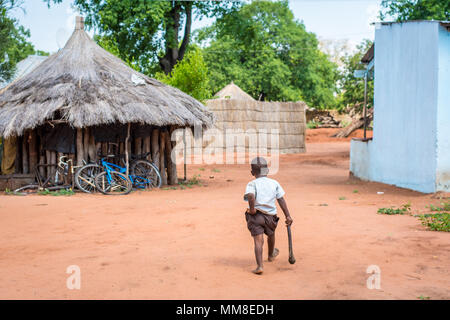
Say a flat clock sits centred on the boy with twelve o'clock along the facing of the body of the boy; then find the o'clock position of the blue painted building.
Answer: The blue painted building is roughly at 1 o'clock from the boy.

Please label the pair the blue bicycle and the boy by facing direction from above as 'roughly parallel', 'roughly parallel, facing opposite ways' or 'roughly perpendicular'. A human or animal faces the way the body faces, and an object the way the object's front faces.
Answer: roughly perpendicular

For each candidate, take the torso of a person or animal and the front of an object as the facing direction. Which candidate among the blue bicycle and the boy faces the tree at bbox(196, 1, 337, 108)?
the boy

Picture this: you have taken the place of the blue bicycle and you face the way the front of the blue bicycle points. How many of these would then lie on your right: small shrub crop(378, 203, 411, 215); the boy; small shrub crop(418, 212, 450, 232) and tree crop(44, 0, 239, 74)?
1

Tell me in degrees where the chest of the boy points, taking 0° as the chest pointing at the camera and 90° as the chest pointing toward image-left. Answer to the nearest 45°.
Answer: approximately 180°

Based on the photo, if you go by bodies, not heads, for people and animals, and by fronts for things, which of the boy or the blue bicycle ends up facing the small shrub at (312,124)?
the boy

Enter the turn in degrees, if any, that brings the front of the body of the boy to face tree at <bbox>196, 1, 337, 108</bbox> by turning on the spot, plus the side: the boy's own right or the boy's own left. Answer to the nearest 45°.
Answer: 0° — they already face it

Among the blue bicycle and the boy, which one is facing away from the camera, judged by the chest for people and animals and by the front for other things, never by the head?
the boy
